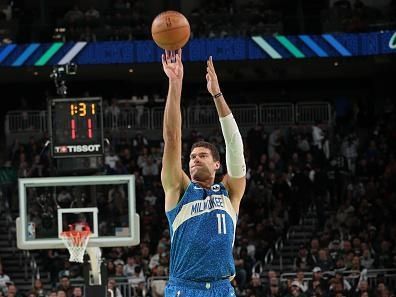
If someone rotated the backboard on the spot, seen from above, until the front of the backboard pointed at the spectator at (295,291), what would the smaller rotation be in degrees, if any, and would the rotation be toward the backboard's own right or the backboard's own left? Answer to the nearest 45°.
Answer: approximately 90° to the backboard's own left

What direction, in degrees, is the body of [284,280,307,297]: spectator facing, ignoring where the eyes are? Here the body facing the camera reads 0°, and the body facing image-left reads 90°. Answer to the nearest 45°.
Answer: approximately 0°

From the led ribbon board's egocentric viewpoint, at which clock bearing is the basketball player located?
The basketball player is roughly at 12 o'clock from the led ribbon board.

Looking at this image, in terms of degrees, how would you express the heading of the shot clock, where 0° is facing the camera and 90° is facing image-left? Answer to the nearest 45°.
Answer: approximately 0°

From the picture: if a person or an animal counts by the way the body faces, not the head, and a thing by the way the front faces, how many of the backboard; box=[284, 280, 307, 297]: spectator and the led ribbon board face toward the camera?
3

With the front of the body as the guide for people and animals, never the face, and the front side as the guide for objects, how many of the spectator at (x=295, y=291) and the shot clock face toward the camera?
2

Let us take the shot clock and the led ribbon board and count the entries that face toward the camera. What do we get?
2
